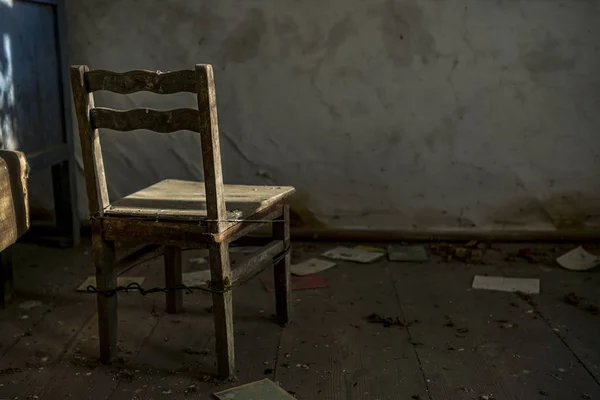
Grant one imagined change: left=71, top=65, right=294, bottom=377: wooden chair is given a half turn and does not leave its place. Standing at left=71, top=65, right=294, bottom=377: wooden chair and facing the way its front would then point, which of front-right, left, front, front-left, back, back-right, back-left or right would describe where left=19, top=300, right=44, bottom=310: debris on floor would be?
right

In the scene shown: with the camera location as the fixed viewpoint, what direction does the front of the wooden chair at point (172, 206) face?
facing away from the viewer and to the right of the viewer
